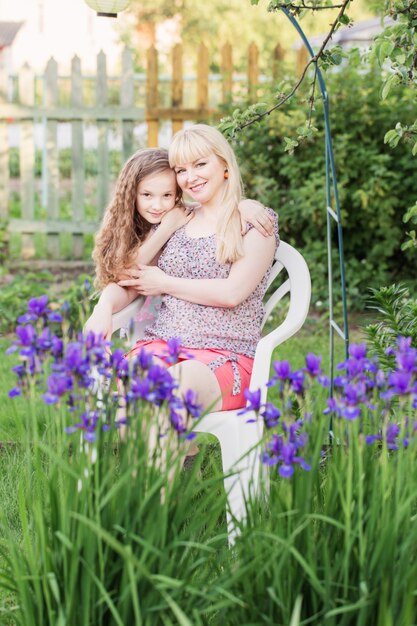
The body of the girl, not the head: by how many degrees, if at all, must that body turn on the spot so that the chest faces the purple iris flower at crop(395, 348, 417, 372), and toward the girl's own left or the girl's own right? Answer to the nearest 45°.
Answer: approximately 45° to the girl's own right

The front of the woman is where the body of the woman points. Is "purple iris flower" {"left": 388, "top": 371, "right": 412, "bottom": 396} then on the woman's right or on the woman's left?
on the woman's left

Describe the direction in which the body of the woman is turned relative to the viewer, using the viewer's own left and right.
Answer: facing the viewer and to the left of the viewer

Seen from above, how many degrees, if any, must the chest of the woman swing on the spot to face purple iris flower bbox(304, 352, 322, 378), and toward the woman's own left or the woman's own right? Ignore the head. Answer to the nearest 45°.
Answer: approximately 45° to the woman's own left

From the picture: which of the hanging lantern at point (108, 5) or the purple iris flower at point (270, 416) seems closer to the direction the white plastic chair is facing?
the purple iris flower

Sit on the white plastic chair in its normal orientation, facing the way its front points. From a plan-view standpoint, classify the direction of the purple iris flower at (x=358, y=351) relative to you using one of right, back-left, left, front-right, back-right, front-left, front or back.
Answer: front-left

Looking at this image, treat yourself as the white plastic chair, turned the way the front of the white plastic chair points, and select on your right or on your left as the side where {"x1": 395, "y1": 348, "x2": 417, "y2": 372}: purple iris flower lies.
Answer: on your left

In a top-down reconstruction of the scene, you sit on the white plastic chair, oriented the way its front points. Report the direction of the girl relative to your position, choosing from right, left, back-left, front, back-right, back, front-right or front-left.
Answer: right

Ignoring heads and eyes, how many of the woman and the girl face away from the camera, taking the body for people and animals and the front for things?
0

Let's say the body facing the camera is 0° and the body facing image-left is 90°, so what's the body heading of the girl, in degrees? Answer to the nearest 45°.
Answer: approximately 315°

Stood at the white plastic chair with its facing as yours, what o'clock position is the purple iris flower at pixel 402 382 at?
The purple iris flower is roughly at 10 o'clock from the white plastic chair.

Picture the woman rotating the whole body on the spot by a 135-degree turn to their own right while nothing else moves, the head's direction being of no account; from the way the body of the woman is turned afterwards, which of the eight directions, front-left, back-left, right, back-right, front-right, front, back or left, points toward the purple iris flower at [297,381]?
back

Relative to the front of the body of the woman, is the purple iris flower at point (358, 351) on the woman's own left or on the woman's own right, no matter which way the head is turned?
on the woman's own left
